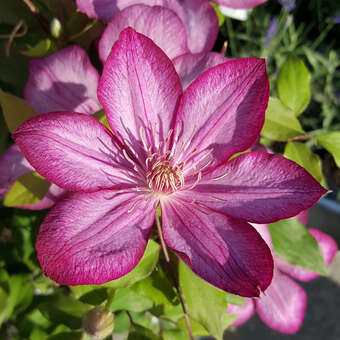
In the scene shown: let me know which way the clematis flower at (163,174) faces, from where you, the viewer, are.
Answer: facing the viewer
